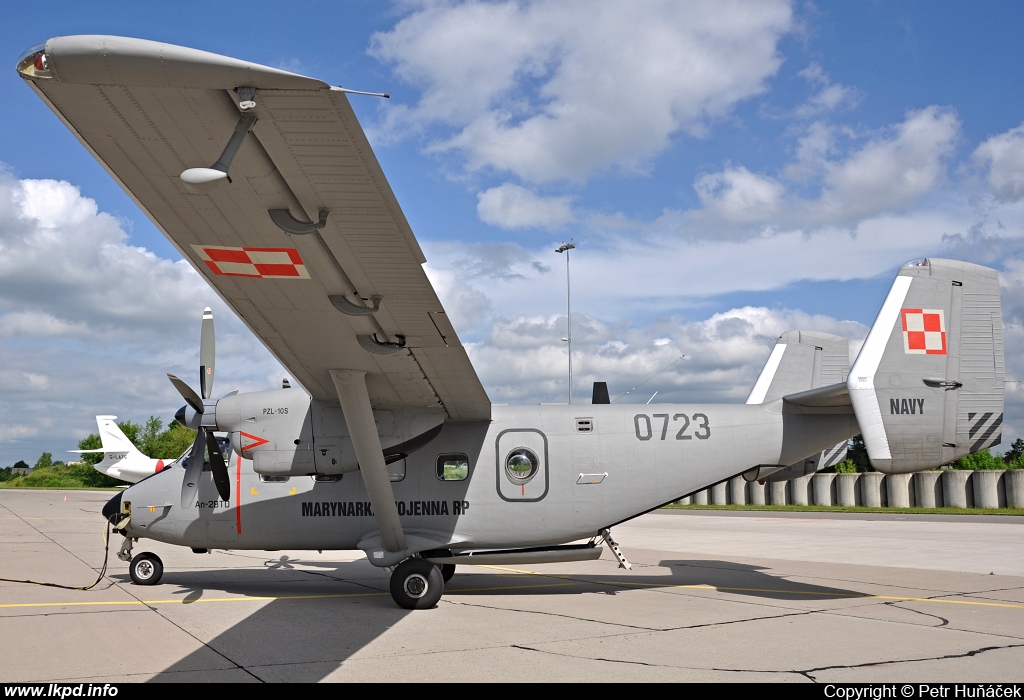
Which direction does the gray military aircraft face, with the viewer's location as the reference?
facing to the left of the viewer

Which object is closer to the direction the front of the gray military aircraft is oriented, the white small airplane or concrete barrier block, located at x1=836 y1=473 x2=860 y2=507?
the white small airplane
